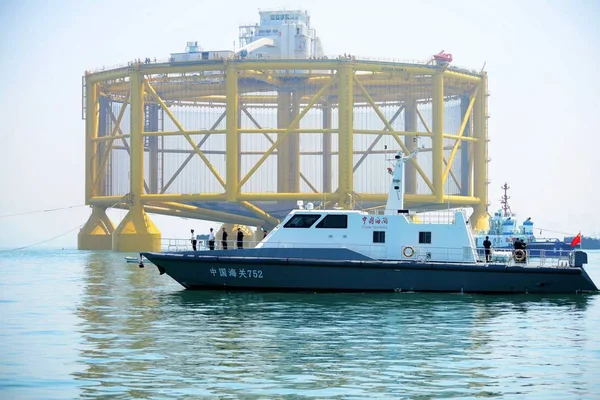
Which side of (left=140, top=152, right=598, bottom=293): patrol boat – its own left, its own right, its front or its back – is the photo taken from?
left
